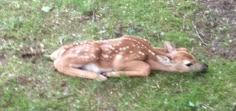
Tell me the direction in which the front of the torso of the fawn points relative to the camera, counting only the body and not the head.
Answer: to the viewer's right
